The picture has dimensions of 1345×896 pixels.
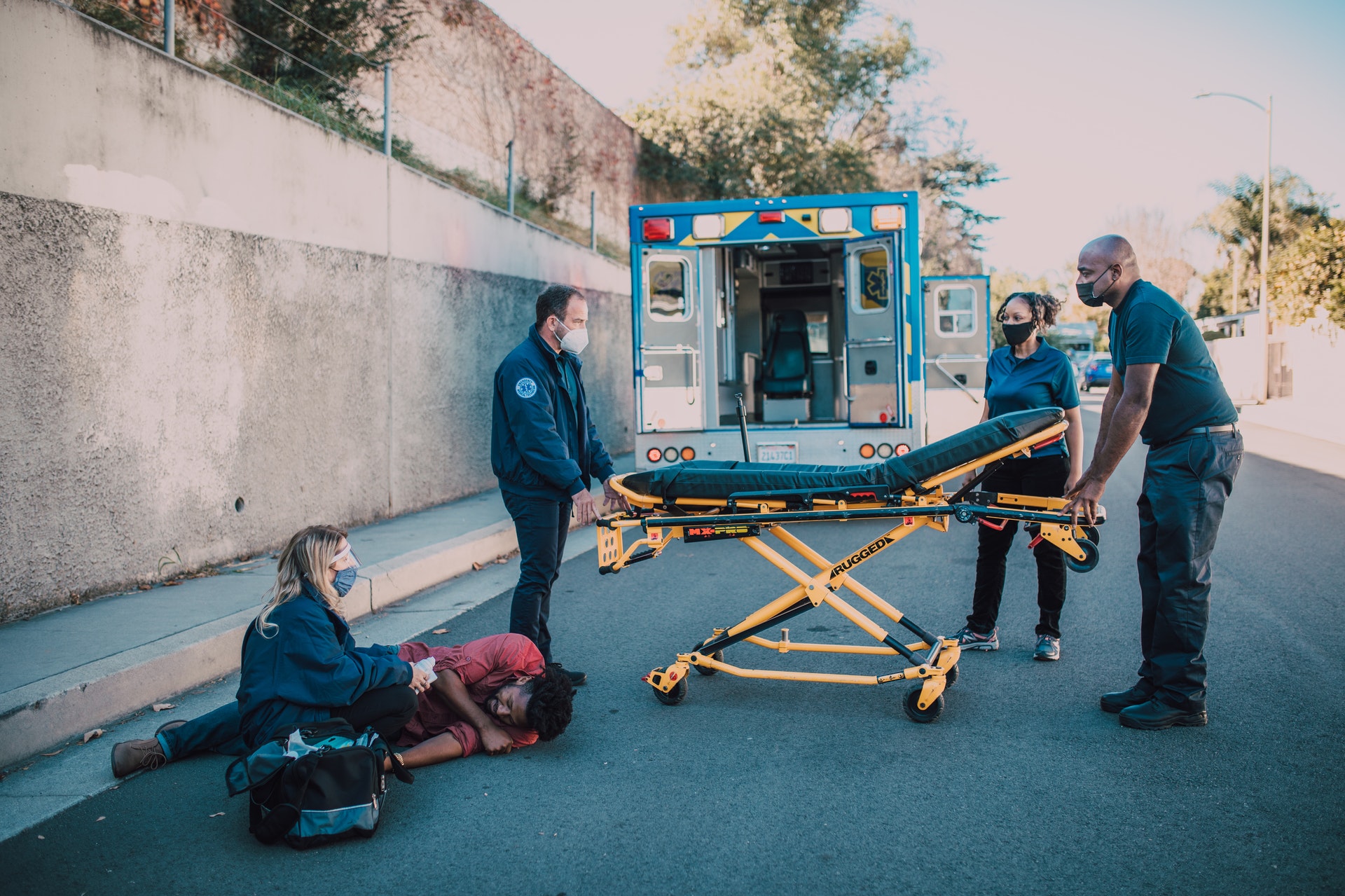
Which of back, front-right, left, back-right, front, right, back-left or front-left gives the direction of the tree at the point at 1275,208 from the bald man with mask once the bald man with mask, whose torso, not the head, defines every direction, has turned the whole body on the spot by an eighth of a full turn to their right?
front-right

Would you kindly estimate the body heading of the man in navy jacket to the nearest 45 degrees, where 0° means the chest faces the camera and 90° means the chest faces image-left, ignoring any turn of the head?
approximately 270°

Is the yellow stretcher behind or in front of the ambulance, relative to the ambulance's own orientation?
behind

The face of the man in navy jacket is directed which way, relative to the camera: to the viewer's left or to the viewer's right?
to the viewer's right

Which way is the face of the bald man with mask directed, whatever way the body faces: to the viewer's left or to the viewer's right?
to the viewer's left

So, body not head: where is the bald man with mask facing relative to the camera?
to the viewer's left

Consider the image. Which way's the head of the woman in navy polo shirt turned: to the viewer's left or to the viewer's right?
to the viewer's left

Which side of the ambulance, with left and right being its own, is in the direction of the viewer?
back

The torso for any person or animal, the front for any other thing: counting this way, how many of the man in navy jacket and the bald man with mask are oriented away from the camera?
0

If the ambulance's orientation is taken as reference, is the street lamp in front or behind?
in front

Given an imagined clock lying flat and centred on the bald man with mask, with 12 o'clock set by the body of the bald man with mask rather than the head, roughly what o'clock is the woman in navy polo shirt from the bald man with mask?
The woman in navy polo shirt is roughly at 2 o'clock from the bald man with mask.

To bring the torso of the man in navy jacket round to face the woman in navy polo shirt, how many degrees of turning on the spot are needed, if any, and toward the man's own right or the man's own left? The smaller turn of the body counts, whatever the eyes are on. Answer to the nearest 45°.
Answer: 0° — they already face them
